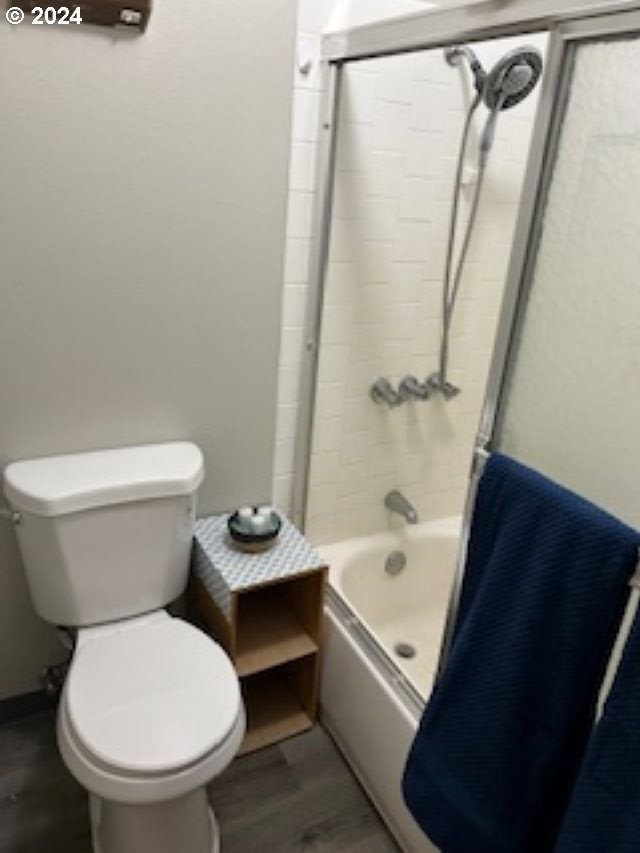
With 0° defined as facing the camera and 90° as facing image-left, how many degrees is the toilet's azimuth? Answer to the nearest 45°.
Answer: approximately 0°

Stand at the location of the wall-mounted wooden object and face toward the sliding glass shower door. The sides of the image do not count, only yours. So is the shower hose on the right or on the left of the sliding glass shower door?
left

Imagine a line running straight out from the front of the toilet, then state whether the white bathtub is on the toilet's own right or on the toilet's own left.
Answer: on the toilet's own left

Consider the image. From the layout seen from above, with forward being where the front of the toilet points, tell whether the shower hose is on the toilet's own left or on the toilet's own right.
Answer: on the toilet's own left
